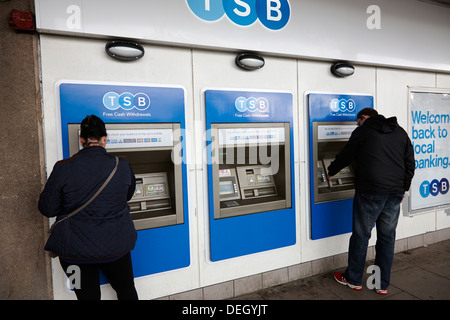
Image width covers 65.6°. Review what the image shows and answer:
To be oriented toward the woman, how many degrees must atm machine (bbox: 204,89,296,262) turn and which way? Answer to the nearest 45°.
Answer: approximately 90° to its right

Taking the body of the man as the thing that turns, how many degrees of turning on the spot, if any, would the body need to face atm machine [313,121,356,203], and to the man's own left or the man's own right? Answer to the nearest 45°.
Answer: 0° — they already face it

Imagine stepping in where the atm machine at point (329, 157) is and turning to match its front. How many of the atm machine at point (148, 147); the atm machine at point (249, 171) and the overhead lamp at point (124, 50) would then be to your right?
3

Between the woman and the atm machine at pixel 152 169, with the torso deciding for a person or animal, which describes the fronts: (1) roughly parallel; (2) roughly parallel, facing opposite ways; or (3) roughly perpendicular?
roughly parallel, facing opposite ways

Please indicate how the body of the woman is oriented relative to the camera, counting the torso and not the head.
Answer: away from the camera

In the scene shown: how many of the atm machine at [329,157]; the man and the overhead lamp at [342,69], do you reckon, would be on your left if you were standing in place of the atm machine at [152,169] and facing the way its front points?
3

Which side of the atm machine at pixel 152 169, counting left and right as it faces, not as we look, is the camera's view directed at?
front

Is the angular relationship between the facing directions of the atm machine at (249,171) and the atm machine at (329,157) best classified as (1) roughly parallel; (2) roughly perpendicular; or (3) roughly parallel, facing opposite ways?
roughly parallel

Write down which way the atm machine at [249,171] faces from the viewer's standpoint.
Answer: facing the viewer and to the right of the viewer

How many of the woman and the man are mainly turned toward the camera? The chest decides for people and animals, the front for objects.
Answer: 0

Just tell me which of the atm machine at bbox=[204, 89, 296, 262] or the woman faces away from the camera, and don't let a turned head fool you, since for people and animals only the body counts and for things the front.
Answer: the woman

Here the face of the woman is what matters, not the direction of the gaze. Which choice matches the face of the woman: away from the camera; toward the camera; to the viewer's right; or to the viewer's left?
away from the camera

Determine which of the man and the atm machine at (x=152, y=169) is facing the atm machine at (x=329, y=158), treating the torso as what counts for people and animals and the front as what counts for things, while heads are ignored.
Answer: the man

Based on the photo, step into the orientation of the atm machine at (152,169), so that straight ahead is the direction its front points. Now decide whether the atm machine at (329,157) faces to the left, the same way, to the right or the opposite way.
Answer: the same way

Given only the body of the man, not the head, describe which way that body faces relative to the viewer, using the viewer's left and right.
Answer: facing away from the viewer and to the left of the viewer

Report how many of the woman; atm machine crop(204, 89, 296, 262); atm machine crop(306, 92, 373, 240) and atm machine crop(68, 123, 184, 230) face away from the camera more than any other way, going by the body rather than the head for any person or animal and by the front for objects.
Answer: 1

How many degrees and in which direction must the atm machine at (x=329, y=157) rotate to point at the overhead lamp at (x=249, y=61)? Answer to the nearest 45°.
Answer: approximately 90° to its right

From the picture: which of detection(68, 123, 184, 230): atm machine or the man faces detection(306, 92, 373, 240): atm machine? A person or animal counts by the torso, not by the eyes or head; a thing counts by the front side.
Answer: the man

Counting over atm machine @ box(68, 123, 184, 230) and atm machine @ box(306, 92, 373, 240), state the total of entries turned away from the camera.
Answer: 0
